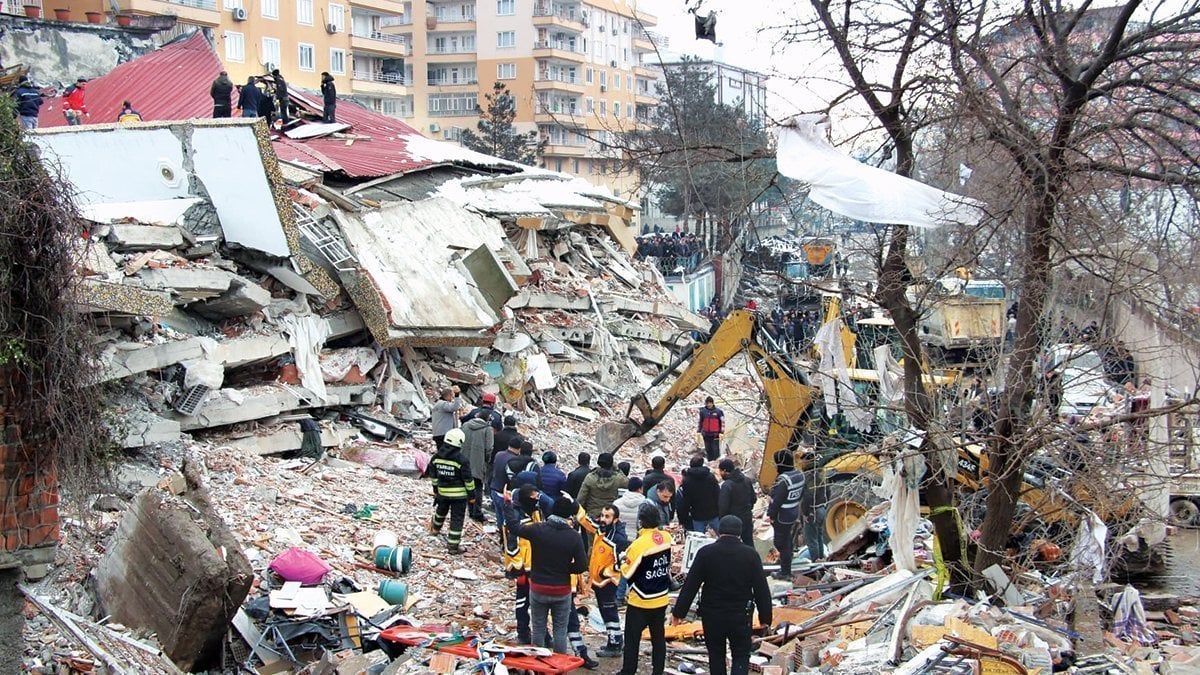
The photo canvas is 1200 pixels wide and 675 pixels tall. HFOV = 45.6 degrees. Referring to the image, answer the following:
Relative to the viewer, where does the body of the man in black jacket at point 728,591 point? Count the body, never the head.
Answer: away from the camera

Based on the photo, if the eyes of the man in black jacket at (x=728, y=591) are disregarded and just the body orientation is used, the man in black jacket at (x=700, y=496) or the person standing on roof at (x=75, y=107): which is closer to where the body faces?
the man in black jacket

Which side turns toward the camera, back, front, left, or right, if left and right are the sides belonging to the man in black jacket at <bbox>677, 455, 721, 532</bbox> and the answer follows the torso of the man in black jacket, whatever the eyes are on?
back

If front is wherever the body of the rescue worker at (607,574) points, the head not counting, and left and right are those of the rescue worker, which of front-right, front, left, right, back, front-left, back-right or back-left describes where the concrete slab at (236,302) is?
right

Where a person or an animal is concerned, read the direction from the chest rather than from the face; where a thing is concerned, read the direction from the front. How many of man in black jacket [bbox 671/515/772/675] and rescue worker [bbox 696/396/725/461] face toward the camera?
1

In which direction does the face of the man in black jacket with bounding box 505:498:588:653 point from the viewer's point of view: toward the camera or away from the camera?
away from the camera

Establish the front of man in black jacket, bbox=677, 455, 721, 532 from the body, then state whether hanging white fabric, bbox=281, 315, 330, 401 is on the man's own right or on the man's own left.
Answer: on the man's own left

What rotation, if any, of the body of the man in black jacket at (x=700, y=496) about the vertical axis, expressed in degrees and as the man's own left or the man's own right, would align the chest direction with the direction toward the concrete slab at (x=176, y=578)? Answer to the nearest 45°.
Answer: approximately 135° to the man's own left

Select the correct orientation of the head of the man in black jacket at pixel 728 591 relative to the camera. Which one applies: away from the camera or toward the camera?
away from the camera

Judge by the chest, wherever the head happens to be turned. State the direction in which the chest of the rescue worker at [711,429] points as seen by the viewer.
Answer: toward the camera

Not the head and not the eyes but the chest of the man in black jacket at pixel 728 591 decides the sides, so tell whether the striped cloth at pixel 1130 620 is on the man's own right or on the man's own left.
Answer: on the man's own right

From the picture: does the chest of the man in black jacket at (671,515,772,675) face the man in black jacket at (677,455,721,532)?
yes

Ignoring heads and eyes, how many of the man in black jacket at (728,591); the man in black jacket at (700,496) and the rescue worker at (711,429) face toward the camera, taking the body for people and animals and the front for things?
1
